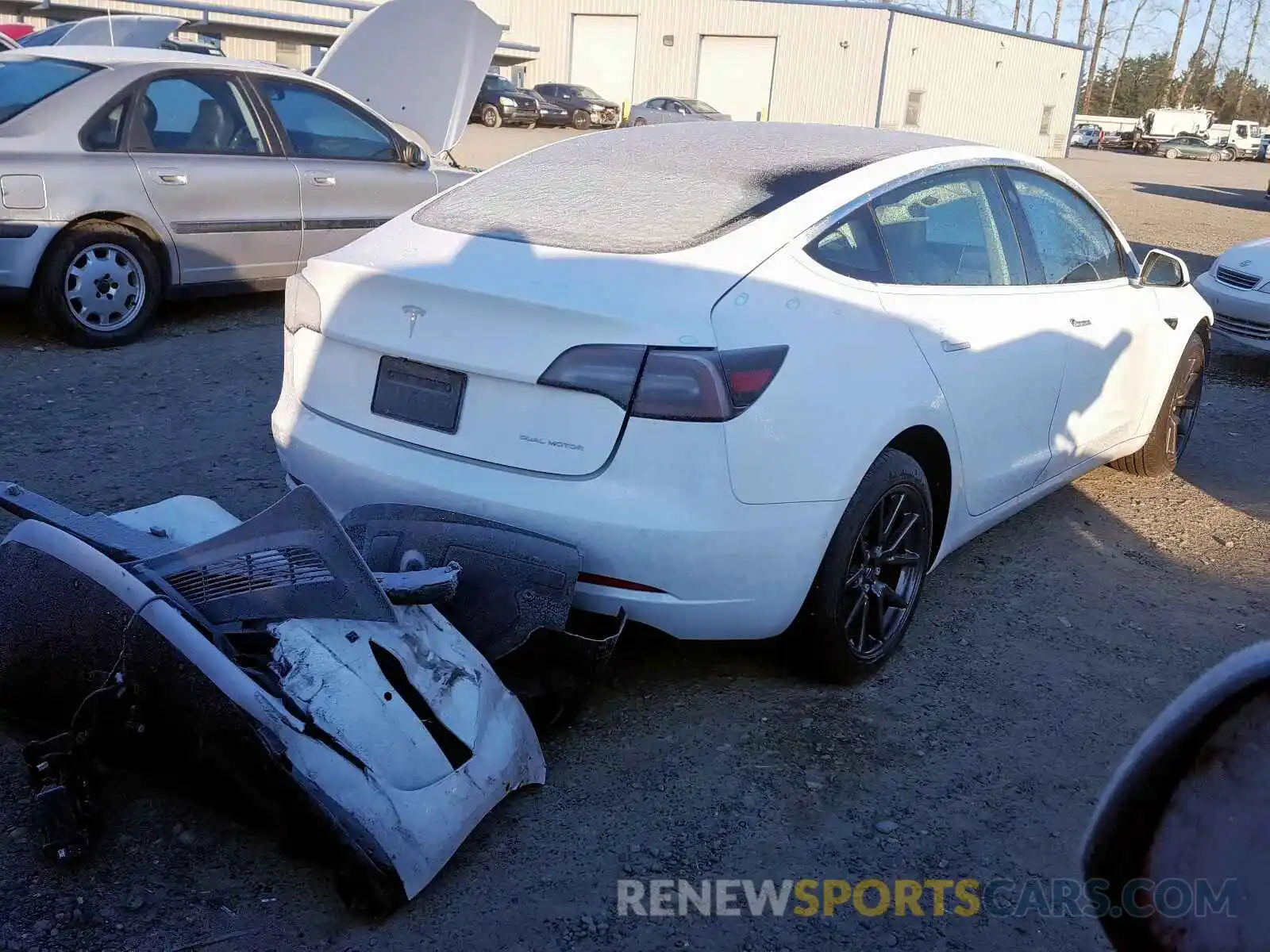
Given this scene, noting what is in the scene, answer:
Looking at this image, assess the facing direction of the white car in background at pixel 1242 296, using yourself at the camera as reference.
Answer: facing the viewer and to the left of the viewer

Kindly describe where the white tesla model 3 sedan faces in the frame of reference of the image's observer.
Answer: facing away from the viewer and to the right of the viewer

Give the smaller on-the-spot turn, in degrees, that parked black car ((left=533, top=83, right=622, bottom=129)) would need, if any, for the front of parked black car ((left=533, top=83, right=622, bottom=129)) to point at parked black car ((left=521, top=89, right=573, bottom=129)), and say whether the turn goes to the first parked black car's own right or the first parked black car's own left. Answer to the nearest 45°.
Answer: approximately 90° to the first parked black car's own right

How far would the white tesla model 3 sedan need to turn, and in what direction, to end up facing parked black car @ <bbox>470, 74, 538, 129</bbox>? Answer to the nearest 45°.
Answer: approximately 45° to its left

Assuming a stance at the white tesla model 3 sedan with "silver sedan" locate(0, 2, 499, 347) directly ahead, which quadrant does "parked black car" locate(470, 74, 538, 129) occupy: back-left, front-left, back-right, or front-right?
front-right

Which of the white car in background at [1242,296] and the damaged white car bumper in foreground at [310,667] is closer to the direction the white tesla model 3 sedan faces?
the white car in background

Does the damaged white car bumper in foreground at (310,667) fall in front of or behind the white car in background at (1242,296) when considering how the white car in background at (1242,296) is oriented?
in front

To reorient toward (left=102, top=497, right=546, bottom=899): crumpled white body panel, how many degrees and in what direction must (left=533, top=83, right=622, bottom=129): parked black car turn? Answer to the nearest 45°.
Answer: approximately 45° to its right

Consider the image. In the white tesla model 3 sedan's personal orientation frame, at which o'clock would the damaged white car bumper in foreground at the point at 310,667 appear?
The damaged white car bumper in foreground is roughly at 6 o'clock from the white tesla model 3 sedan.

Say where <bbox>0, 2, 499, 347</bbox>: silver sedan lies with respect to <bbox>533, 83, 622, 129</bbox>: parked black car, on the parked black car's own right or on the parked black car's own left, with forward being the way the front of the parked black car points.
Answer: on the parked black car's own right

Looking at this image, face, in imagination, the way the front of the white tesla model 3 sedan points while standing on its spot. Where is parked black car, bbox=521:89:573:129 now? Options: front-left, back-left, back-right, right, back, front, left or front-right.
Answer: front-left

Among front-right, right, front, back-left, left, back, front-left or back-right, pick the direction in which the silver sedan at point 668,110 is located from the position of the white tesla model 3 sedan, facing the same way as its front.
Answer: front-left

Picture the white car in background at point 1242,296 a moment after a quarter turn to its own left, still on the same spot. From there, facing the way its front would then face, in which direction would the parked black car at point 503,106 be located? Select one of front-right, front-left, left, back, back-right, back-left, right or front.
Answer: back

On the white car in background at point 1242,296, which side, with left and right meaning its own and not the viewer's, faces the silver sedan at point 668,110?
right

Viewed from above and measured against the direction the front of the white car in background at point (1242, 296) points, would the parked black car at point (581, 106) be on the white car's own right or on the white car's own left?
on the white car's own right

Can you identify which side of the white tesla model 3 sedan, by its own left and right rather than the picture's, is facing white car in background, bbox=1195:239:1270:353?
front
